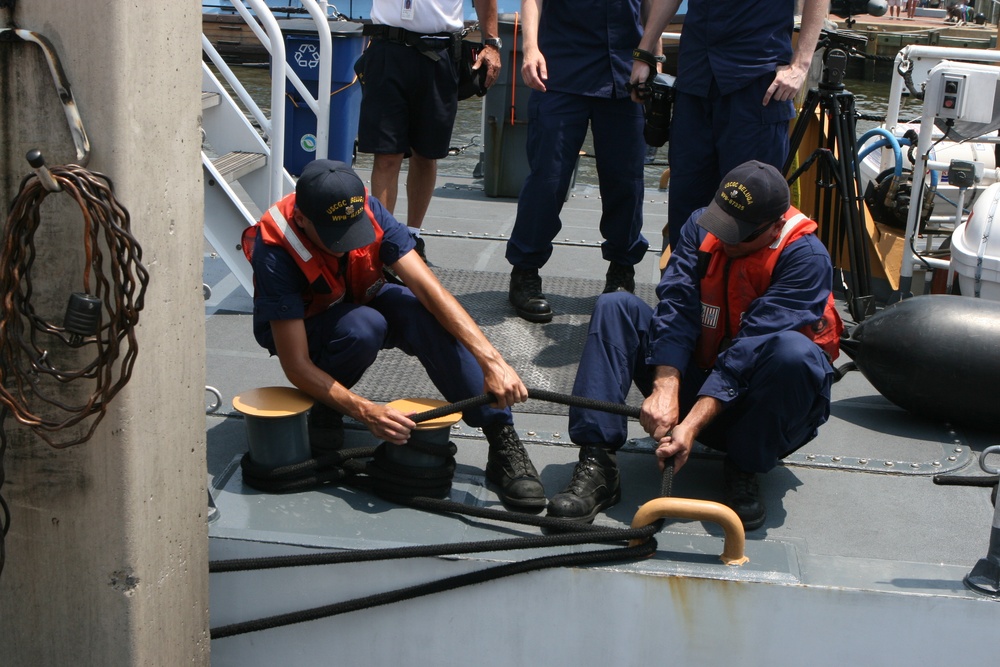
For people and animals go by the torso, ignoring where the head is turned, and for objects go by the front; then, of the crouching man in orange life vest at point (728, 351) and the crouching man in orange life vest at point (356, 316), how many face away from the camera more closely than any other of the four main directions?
0

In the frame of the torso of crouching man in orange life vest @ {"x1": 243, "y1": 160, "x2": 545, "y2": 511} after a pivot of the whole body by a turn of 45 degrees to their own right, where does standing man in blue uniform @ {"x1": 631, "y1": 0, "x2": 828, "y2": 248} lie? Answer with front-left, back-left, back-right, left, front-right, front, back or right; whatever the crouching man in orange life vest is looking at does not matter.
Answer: back-left

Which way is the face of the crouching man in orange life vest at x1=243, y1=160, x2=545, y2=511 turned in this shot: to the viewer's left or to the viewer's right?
to the viewer's right

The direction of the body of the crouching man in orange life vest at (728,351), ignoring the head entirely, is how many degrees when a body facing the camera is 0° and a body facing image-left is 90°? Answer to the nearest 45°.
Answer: approximately 45°

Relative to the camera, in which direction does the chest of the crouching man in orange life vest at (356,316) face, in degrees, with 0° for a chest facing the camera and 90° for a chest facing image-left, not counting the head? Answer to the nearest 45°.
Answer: approximately 315°
